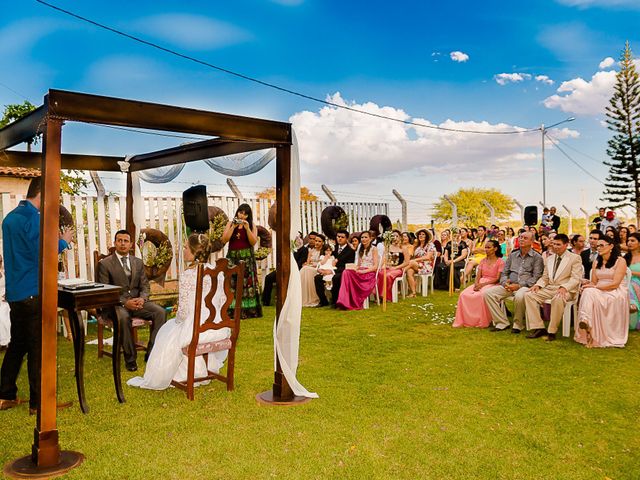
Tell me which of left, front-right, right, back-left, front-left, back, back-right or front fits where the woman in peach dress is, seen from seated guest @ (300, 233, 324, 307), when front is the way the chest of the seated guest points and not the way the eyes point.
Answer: left

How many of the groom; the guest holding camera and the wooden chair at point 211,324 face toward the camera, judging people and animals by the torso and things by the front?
2

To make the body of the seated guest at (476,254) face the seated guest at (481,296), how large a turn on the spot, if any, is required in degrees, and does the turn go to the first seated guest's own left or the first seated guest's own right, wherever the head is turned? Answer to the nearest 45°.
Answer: approximately 45° to the first seated guest's own left

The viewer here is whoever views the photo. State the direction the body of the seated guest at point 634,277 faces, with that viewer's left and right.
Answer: facing the viewer and to the left of the viewer

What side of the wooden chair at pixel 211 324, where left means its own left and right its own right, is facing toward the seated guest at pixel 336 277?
right

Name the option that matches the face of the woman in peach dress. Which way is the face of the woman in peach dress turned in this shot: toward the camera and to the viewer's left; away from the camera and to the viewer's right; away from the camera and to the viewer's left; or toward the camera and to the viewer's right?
toward the camera and to the viewer's left

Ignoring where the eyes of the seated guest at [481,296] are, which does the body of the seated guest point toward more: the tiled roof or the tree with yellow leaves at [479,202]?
the tiled roof

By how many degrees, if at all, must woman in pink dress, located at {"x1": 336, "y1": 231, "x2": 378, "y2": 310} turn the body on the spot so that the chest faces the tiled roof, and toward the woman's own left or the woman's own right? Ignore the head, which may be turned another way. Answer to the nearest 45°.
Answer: approximately 45° to the woman's own right

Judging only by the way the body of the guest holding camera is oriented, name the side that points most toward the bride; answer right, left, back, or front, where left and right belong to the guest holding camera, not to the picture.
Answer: front

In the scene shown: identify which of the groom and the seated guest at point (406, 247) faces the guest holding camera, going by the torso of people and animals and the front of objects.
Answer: the seated guest

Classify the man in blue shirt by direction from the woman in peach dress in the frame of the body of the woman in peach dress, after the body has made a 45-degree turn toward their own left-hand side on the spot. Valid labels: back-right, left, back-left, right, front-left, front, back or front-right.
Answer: front-right

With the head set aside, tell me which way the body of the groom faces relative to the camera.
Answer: toward the camera

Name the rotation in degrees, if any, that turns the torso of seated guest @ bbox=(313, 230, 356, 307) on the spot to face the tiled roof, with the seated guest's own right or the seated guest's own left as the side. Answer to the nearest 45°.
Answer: approximately 45° to the seated guest's own right
